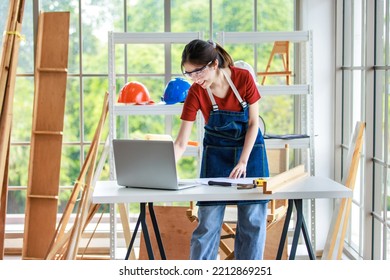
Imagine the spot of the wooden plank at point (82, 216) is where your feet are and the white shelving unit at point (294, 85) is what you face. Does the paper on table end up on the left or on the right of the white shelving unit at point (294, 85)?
right

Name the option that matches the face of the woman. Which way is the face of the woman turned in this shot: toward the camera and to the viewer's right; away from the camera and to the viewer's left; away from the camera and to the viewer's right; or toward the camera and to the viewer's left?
toward the camera and to the viewer's left

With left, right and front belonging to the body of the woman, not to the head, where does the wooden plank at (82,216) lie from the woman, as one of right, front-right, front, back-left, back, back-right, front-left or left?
back-right

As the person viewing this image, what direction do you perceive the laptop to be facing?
facing away from the viewer and to the right of the viewer

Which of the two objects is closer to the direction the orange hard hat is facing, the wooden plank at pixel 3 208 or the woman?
the woman

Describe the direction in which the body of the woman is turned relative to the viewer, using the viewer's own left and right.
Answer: facing the viewer
